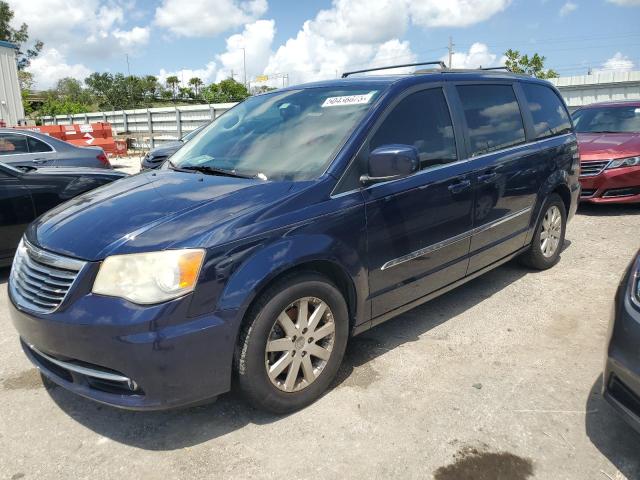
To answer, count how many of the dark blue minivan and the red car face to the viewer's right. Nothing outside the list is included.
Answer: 0

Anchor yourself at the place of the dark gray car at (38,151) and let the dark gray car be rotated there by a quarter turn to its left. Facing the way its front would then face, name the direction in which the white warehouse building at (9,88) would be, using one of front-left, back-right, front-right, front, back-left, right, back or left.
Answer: back

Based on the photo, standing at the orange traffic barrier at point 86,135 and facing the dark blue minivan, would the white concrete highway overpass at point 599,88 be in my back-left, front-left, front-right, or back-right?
front-left

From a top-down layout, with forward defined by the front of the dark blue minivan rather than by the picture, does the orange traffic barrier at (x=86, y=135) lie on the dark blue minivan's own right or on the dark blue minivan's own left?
on the dark blue minivan's own right

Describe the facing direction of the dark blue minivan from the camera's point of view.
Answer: facing the viewer and to the left of the viewer

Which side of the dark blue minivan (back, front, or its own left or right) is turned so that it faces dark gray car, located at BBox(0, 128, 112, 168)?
right

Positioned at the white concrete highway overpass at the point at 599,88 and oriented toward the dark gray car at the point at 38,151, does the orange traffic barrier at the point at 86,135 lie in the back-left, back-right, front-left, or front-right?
front-right

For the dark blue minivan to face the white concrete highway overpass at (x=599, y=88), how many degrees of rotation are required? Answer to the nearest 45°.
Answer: approximately 180°

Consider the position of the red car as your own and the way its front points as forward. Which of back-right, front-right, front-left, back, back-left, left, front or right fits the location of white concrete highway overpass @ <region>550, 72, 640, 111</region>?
back-right

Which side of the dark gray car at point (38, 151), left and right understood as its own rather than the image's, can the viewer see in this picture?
left

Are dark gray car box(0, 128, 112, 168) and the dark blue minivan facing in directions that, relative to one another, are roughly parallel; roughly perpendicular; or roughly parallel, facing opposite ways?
roughly parallel

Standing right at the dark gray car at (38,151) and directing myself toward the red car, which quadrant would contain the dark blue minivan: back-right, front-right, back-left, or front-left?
front-right

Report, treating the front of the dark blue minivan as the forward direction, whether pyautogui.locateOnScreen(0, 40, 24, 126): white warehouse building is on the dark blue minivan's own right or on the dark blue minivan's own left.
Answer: on the dark blue minivan's own right
